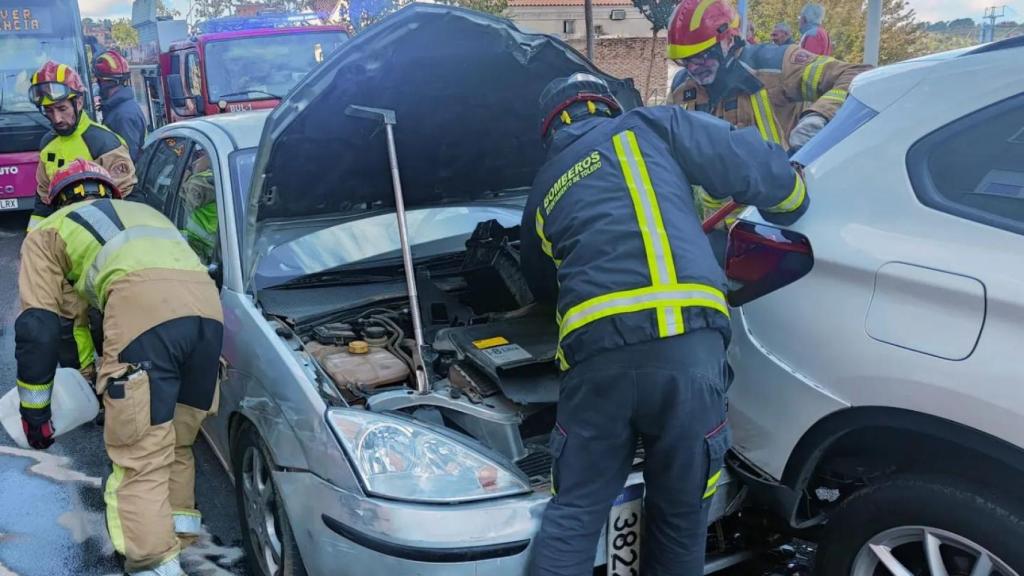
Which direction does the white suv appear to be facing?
to the viewer's right

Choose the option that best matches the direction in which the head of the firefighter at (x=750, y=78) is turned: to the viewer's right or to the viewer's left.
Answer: to the viewer's left

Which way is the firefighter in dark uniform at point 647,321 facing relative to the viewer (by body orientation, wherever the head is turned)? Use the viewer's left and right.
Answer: facing away from the viewer

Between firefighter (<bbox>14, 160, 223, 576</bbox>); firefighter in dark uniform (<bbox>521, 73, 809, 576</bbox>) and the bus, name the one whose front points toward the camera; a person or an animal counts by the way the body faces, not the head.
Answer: the bus

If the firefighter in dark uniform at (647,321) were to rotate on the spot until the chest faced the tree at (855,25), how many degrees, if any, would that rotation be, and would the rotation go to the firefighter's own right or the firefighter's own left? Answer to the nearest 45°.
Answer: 0° — they already face it

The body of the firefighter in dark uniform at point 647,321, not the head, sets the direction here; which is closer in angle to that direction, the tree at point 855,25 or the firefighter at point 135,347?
the tree

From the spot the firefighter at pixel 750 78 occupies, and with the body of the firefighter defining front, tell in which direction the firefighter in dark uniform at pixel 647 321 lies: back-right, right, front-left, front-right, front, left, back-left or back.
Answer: front-left

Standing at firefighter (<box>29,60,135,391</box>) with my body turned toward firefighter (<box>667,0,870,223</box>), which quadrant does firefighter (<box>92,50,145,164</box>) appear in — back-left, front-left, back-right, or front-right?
back-left

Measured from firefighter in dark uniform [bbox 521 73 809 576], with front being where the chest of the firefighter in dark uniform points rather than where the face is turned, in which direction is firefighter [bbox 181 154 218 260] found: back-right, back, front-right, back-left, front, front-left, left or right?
front-left

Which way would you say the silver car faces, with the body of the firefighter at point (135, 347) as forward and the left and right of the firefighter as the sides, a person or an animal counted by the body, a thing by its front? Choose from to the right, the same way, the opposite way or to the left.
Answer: the opposite way

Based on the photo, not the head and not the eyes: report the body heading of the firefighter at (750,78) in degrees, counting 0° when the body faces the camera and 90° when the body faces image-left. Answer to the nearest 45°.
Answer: approximately 45°

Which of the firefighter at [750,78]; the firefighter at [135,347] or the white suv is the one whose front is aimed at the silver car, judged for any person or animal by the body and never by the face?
the firefighter at [750,78]

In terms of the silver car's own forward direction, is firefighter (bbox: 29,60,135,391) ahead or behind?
behind
